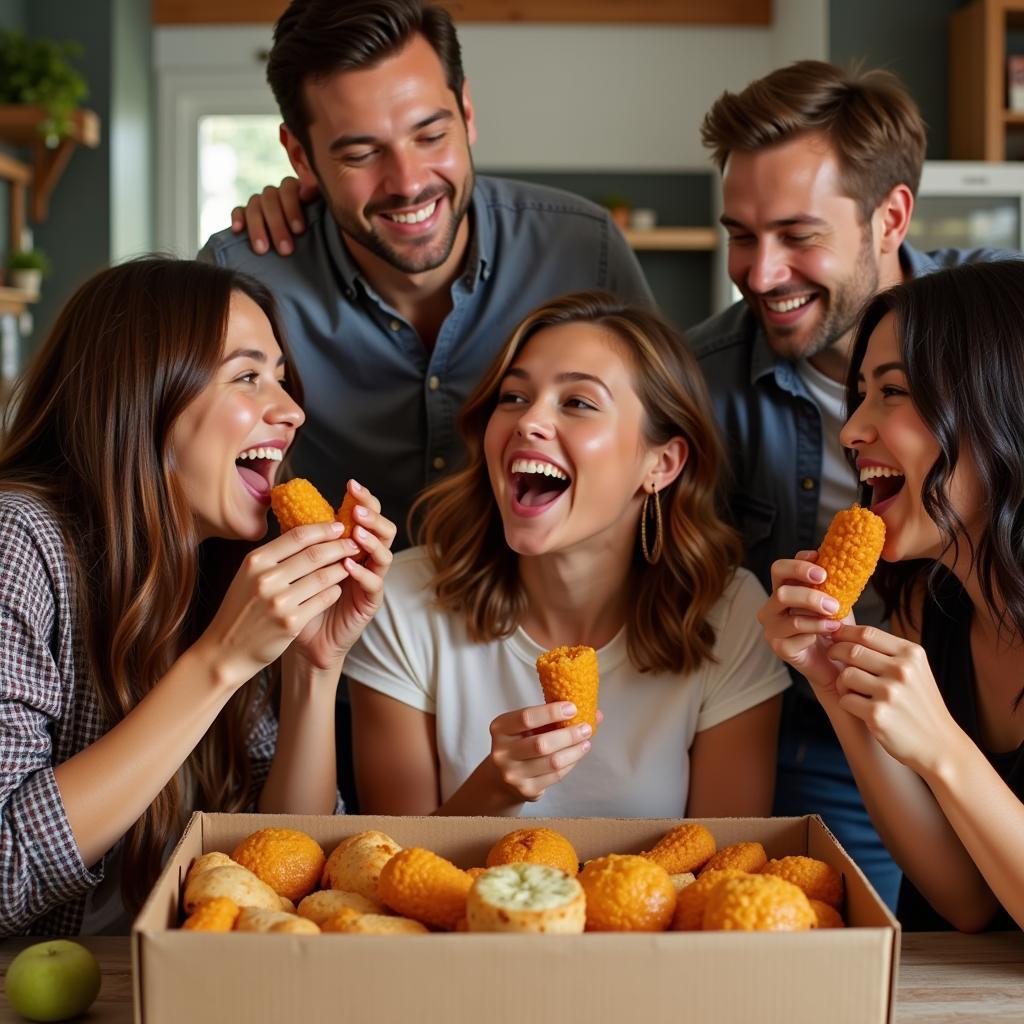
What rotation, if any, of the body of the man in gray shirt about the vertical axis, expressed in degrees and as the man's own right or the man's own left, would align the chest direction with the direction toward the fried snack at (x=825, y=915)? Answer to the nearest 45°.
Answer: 0° — they already face it

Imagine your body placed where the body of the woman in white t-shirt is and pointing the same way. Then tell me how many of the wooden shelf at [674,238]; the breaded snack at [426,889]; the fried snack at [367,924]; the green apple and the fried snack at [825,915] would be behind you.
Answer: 1

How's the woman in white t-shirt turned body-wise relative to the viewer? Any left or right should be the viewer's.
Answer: facing the viewer

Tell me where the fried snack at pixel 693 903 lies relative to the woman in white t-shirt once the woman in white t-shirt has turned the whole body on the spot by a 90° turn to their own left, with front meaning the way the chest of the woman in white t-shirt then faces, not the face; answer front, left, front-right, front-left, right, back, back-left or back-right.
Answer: right

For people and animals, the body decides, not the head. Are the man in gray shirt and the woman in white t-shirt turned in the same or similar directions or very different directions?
same or similar directions

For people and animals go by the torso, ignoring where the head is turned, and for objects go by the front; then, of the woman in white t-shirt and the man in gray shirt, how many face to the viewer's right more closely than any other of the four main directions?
0

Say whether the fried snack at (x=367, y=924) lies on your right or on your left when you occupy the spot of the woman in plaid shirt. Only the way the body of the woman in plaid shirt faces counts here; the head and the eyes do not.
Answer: on your right

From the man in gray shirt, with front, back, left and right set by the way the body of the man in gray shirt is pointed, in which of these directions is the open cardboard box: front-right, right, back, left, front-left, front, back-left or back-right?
front

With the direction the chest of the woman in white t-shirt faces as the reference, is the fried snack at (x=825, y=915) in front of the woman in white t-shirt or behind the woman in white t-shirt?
in front

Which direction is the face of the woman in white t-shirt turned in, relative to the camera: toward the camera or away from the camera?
toward the camera

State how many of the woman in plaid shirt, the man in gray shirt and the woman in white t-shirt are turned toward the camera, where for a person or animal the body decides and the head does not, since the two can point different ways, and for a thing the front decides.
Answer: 2

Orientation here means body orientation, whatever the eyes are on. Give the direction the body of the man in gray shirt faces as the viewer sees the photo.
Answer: toward the camera

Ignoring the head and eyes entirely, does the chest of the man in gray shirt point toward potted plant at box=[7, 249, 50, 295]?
no

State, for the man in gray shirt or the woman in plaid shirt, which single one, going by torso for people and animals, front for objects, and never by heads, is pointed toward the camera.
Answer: the man in gray shirt

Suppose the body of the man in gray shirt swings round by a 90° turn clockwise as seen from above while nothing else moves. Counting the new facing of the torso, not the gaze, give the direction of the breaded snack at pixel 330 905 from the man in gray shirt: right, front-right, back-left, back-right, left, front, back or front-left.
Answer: left

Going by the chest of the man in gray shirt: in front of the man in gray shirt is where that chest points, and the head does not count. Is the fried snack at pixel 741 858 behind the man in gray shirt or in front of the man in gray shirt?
in front

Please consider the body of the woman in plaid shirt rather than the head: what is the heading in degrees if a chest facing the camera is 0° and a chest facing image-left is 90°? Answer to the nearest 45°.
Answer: approximately 270°
